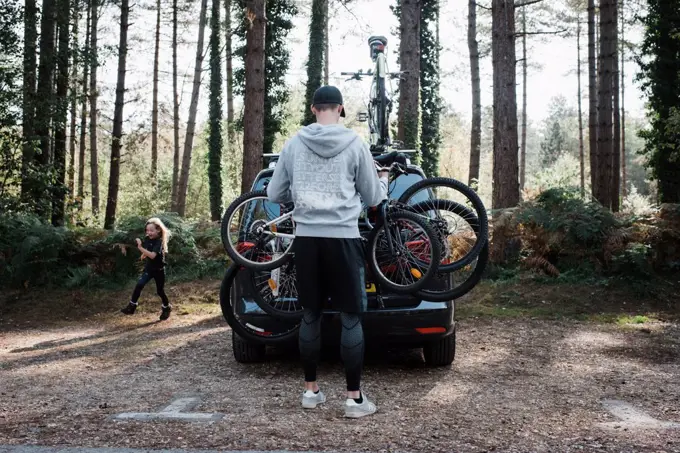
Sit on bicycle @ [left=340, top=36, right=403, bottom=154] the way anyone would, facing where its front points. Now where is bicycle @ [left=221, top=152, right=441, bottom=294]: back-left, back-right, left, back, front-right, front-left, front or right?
back

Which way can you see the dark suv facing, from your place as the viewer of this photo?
facing away from the viewer

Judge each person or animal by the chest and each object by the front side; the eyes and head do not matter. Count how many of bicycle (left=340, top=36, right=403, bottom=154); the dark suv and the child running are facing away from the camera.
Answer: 2

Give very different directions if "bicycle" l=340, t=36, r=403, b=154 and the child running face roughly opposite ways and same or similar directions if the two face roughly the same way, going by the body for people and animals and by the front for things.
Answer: very different directions

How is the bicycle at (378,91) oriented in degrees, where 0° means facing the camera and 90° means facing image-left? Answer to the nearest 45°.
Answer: approximately 180°

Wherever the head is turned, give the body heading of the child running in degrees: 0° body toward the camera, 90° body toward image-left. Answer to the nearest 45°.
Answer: approximately 45°

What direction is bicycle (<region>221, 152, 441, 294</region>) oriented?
to the viewer's right

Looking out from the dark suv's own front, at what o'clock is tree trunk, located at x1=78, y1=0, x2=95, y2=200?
The tree trunk is roughly at 11 o'clock from the dark suv.

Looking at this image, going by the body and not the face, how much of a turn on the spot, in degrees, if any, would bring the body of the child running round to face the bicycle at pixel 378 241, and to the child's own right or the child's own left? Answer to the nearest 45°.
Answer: approximately 45° to the child's own left

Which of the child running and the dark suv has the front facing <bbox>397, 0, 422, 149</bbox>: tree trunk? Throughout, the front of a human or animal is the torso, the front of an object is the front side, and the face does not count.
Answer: the dark suv

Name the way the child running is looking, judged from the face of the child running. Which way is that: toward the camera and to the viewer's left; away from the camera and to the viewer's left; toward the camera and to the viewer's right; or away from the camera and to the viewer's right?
toward the camera and to the viewer's left

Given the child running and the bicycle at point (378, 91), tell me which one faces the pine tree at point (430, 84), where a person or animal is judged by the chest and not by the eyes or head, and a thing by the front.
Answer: the bicycle

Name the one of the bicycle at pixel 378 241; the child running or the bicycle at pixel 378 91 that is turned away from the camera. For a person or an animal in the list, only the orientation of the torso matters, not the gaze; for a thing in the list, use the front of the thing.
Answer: the bicycle at pixel 378 91
